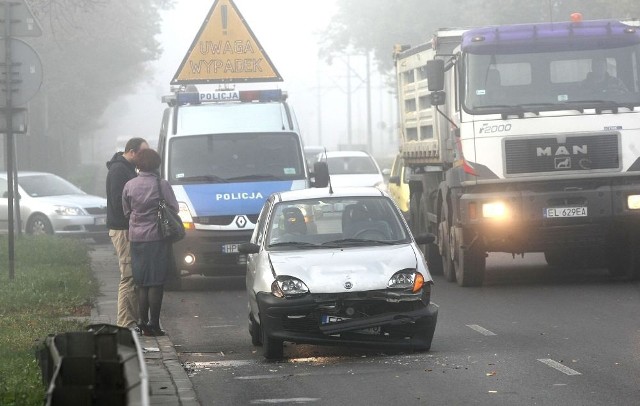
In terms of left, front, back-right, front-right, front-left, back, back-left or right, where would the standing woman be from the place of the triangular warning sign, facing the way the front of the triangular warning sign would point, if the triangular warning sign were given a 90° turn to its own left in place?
right

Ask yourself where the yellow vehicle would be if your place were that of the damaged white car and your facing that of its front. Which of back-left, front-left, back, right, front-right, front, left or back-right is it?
back

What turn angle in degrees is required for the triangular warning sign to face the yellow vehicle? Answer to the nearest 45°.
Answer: approximately 135° to its left

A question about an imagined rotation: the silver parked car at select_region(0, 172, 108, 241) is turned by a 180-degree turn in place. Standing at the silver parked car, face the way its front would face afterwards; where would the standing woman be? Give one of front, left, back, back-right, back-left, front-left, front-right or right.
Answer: back-left

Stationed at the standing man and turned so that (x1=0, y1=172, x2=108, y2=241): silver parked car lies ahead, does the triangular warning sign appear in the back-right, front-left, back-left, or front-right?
front-right

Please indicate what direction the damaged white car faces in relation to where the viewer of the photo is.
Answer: facing the viewer

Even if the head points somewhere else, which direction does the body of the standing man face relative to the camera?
to the viewer's right

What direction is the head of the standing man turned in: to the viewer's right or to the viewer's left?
to the viewer's right

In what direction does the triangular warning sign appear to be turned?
toward the camera

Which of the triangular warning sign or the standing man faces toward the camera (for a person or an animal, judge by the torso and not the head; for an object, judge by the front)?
the triangular warning sign

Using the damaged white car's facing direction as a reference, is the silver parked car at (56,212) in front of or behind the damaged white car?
behind
